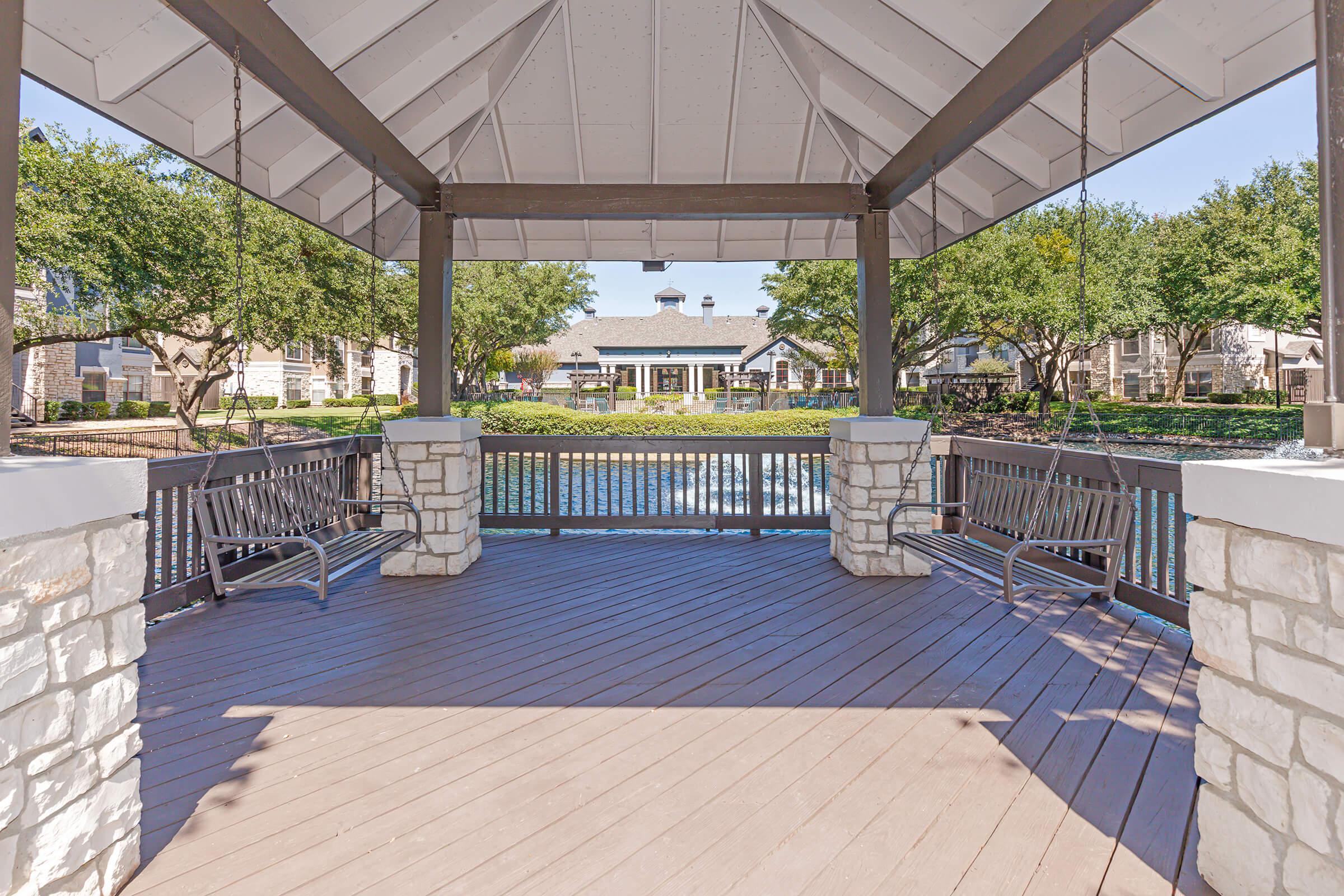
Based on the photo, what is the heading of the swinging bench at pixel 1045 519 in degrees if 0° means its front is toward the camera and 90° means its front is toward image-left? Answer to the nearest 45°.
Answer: approximately 45°

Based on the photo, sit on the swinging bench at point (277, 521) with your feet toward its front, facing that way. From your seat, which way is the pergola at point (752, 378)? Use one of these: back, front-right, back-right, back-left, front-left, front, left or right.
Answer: left

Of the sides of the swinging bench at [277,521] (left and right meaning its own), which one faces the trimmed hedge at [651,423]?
left

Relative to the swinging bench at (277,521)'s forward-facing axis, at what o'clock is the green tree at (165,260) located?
The green tree is roughly at 7 o'clock from the swinging bench.

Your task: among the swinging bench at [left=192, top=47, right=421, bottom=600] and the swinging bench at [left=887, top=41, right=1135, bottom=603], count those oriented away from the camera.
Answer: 0

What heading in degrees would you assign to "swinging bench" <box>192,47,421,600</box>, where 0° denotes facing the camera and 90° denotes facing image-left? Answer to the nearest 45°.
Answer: approximately 315°

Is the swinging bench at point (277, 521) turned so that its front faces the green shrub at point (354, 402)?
no

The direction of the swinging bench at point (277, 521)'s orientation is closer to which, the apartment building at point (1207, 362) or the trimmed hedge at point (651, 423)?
the apartment building

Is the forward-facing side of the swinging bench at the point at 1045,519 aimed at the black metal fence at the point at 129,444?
no

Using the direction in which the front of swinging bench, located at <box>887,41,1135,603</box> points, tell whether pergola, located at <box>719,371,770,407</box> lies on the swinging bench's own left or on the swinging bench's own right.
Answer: on the swinging bench's own right

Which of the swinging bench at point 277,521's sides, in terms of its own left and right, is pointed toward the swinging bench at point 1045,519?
front
